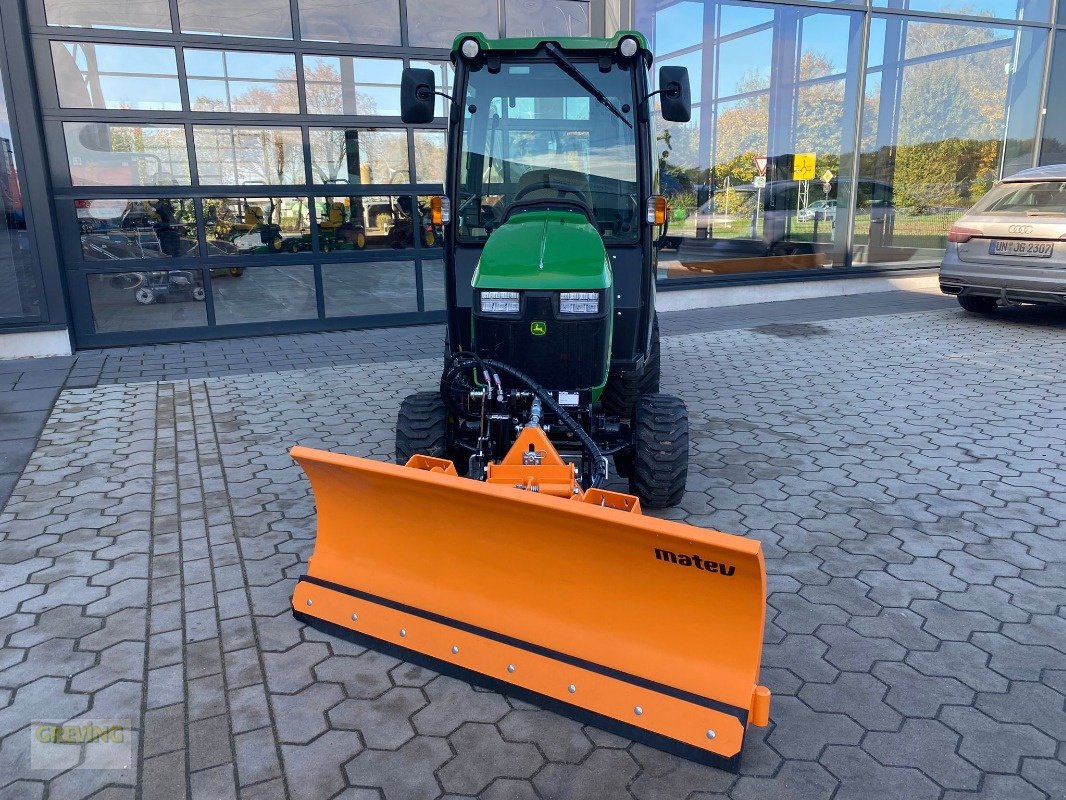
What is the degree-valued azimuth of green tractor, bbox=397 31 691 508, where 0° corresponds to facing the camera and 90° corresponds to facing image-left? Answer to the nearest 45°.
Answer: approximately 0°
